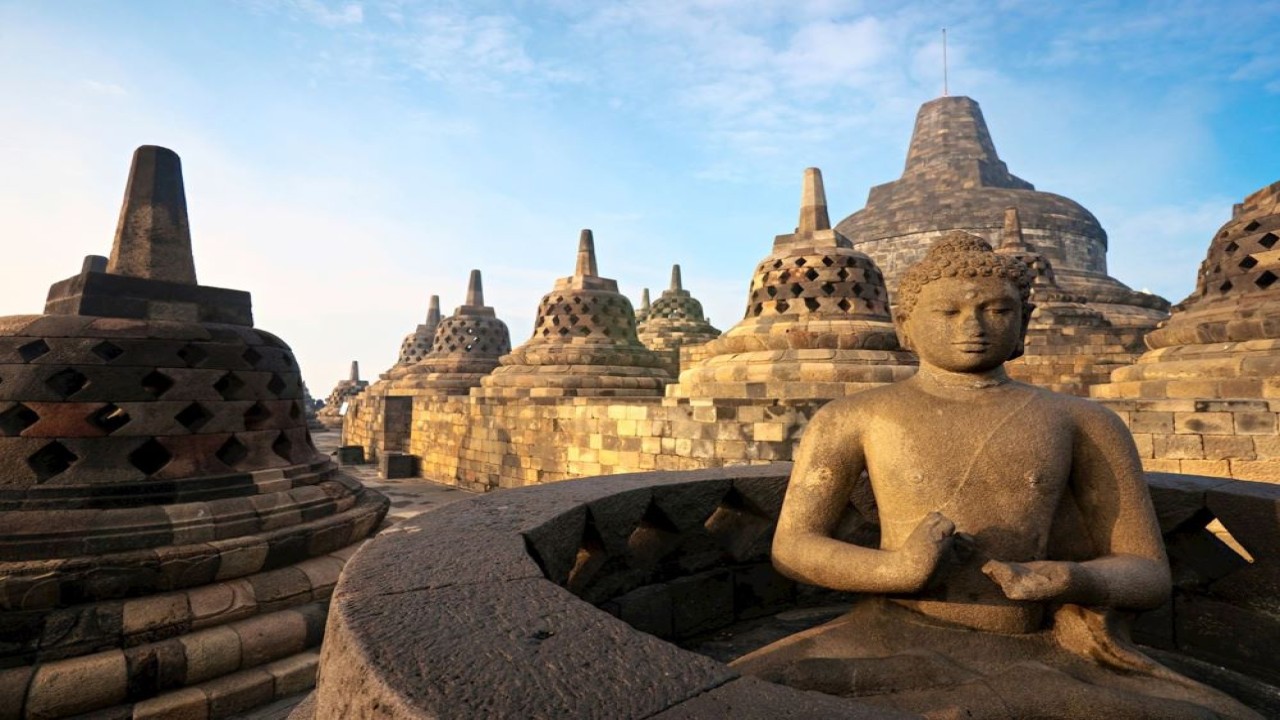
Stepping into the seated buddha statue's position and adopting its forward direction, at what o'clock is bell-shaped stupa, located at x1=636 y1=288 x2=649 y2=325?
The bell-shaped stupa is roughly at 5 o'clock from the seated buddha statue.

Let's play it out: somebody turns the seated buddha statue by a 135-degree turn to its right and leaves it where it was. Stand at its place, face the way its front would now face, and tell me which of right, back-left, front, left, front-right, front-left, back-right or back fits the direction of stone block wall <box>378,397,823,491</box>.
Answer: front

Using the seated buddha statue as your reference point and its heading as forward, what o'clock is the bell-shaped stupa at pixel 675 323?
The bell-shaped stupa is roughly at 5 o'clock from the seated buddha statue.

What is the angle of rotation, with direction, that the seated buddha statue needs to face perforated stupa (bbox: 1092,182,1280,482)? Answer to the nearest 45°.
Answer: approximately 180°

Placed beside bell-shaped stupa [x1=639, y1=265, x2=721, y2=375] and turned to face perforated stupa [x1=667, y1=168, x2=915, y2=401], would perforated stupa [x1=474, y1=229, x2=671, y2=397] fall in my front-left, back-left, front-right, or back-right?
front-right

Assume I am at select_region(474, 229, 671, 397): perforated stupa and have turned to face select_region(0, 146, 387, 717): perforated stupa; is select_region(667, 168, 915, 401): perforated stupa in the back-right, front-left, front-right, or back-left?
front-left

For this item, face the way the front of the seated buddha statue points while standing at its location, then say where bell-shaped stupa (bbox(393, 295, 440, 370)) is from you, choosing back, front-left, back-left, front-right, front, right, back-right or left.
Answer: back-right

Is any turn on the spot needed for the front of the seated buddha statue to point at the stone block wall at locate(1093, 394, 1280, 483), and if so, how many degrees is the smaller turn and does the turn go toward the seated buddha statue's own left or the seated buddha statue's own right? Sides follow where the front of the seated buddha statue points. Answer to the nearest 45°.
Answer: approximately 180°

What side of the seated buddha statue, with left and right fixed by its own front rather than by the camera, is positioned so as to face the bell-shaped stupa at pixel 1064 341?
back

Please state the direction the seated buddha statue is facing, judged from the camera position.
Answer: facing the viewer

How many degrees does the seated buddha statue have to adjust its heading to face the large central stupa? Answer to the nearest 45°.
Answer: approximately 180°

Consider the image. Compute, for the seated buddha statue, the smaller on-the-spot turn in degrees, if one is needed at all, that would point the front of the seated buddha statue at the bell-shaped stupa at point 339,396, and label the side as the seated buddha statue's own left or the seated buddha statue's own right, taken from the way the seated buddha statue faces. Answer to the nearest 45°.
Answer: approximately 135° to the seated buddha statue's own right
